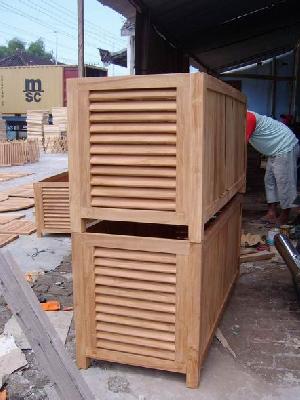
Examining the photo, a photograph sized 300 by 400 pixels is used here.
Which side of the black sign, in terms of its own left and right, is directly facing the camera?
front

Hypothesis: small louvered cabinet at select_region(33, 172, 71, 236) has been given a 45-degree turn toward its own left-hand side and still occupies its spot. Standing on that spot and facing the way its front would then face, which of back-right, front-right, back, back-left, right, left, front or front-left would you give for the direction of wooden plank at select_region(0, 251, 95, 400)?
front-right

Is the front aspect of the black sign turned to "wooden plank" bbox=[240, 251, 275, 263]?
yes

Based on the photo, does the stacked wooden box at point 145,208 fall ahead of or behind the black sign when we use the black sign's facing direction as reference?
ahead

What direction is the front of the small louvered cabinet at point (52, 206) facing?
toward the camera
